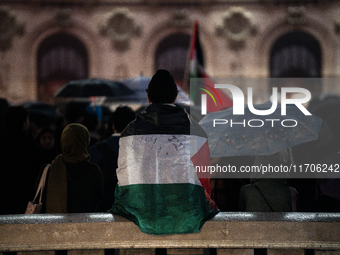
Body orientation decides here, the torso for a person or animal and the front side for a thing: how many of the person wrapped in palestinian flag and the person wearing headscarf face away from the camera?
2

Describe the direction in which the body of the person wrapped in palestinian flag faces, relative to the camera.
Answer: away from the camera

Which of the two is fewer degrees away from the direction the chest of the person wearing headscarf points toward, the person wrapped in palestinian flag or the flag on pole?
the flag on pole

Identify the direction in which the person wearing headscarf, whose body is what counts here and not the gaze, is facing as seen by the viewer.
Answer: away from the camera

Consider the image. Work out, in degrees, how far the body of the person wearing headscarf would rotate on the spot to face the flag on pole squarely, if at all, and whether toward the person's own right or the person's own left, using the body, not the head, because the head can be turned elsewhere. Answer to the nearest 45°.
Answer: approximately 45° to the person's own right

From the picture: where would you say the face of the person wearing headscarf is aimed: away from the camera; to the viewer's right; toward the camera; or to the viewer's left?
away from the camera

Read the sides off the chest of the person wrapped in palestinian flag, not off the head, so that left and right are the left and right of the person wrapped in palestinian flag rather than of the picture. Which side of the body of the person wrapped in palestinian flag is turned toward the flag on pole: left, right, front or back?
front

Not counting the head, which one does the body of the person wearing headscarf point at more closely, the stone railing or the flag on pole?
the flag on pole

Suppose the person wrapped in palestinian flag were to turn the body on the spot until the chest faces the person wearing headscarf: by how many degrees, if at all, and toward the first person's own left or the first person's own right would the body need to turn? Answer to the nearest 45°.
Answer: approximately 45° to the first person's own left

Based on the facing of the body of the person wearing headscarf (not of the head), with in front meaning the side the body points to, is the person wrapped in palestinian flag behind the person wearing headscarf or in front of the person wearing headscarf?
behind
